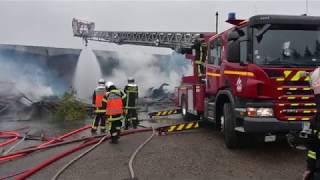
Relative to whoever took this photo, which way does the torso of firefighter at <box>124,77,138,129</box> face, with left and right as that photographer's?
facing away from the viewer

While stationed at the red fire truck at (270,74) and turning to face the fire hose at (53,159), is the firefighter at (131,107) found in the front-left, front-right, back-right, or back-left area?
front-right

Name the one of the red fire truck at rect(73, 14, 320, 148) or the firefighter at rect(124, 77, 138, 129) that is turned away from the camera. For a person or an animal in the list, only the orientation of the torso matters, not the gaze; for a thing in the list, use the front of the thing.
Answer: the firefighter

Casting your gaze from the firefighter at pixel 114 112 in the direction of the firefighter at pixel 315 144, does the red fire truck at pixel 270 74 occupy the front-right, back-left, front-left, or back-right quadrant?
front-left

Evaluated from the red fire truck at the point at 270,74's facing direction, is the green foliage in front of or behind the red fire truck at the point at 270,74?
behind

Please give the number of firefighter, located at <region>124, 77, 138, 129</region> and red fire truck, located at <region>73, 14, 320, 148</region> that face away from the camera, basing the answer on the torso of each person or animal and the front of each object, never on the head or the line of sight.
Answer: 1

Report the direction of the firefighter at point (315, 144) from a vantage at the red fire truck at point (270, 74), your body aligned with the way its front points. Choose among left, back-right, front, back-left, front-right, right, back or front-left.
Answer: front-right

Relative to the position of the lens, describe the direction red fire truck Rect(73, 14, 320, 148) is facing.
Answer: facing the viewer and to the right of the viewer

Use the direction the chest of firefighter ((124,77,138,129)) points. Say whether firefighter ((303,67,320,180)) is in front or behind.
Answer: behind

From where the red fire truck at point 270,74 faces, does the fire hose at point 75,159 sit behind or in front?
in front
